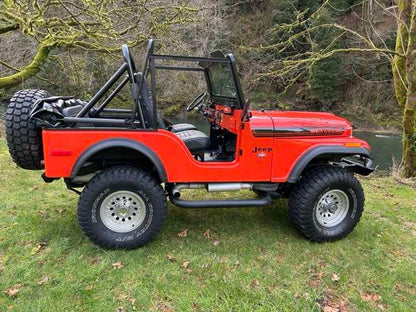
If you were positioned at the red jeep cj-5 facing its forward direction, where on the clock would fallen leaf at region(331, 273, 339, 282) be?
The fallen leaf is roughly at 1 o'clock from the red jeep cj-5.

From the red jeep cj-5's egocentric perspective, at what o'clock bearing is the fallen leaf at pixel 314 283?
The fallen leaf is roughly at 1 o'clock from the red jeep cj-5.

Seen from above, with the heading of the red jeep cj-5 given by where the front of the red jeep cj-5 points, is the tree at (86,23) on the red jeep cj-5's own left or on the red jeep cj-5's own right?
on the red jeep cj-5's own left

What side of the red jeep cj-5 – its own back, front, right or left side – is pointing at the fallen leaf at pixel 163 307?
right

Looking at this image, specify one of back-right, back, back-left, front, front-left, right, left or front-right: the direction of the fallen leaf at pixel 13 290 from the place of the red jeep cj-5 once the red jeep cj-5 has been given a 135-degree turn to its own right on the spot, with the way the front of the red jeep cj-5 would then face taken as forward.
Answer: front

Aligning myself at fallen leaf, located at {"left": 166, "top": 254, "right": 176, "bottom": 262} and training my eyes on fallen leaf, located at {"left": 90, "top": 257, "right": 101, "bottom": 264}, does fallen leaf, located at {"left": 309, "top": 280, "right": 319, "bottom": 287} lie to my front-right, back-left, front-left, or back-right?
back-left

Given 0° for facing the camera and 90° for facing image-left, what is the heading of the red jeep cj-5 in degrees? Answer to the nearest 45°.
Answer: approximately 270°

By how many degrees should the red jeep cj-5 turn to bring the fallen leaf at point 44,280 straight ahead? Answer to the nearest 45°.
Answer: approximately 135° to its right
